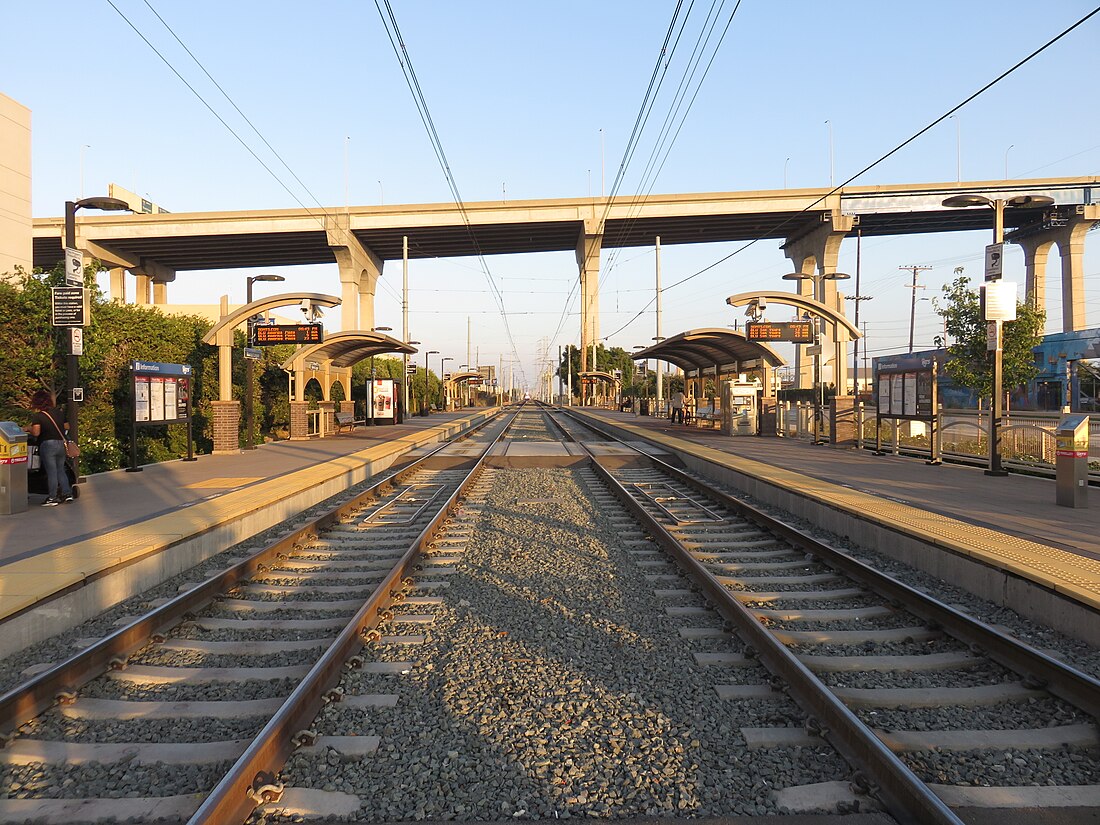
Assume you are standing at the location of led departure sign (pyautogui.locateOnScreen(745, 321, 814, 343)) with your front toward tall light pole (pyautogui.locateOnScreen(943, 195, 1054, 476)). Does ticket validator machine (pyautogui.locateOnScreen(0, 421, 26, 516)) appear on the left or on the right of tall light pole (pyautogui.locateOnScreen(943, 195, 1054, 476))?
right

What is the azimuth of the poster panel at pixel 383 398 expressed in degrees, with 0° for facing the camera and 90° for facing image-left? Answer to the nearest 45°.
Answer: approximately 0°

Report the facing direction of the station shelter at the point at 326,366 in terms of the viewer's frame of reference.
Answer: facing to the right of the viewer

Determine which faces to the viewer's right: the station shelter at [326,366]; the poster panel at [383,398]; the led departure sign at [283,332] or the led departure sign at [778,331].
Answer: the station shelter

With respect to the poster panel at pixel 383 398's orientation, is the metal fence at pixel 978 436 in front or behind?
in front

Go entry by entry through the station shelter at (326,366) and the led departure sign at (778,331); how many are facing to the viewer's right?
1

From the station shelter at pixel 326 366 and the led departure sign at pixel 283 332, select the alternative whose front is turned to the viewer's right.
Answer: the station shelter

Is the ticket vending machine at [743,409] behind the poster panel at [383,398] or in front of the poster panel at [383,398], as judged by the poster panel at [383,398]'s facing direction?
in front

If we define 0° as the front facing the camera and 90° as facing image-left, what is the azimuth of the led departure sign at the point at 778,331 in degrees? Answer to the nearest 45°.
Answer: approximately 0°

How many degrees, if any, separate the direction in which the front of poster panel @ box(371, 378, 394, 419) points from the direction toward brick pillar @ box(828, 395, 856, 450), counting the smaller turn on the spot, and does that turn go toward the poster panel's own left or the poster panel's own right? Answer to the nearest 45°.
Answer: approximately 45° to the poster panel's own left

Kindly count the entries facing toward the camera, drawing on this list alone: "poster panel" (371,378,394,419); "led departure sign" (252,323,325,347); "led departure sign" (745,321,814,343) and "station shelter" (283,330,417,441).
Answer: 3
